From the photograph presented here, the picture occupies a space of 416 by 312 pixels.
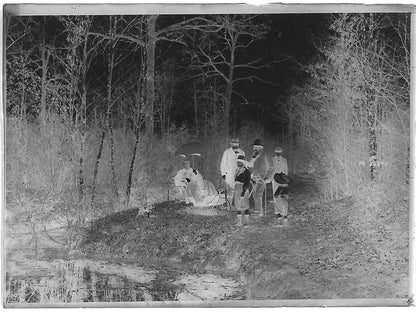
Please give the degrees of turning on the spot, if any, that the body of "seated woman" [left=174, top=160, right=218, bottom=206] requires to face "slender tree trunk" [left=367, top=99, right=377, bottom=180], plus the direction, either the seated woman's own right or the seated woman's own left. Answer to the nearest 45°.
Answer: approximately 45° to the seated woman's own left

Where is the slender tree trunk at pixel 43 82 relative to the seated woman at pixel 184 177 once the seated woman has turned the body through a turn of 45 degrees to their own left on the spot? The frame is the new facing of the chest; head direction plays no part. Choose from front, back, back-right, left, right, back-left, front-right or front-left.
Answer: back

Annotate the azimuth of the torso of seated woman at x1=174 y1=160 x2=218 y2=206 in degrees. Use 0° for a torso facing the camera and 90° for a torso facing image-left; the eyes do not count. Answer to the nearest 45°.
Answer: approximately 315°

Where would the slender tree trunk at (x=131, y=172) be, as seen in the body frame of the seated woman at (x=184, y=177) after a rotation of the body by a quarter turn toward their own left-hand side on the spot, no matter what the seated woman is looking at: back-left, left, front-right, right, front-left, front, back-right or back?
back-left

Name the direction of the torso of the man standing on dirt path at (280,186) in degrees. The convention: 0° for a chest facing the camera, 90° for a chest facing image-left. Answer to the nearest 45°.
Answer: approximately 0°
